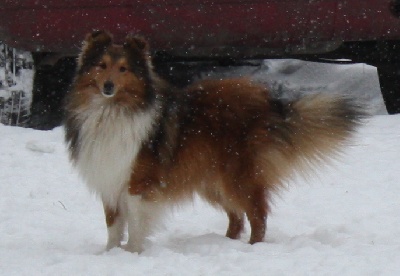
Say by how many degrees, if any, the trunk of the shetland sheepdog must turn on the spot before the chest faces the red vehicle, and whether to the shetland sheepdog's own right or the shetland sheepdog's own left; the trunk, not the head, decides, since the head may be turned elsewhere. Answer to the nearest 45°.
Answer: approximately 135° to the shetland sheepdog's own right

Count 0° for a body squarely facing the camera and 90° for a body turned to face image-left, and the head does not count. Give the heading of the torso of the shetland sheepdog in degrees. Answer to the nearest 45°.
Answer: approximately 45°
